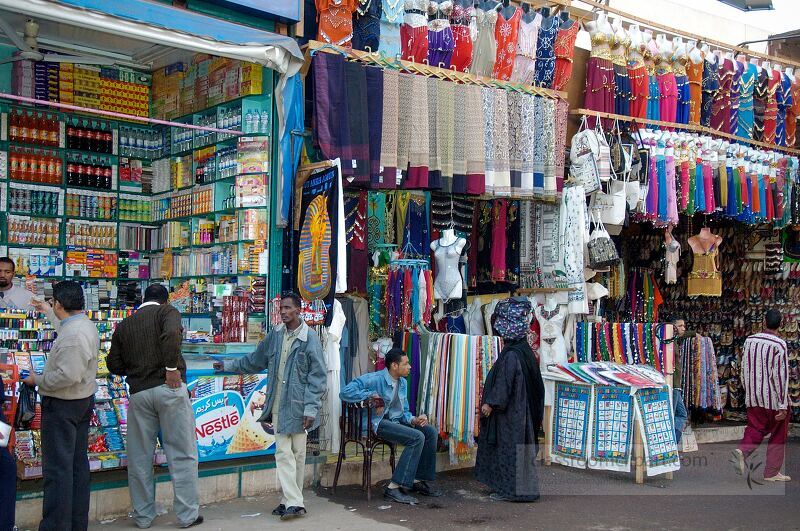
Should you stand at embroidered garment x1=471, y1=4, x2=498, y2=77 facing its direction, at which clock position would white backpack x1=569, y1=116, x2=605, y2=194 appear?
The white backpack is roughly at 8 o'clock from the embroidered garment.

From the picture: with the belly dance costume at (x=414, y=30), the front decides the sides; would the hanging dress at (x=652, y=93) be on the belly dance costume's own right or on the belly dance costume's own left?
on the belly dance costume's own left

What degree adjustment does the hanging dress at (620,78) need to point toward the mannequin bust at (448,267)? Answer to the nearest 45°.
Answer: approximately 45° to its right

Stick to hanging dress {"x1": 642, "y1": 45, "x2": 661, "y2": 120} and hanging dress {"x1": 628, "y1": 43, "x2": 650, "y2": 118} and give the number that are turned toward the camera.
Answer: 2

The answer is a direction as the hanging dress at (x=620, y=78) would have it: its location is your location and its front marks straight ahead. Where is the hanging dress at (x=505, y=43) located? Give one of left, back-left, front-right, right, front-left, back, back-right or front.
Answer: front-right

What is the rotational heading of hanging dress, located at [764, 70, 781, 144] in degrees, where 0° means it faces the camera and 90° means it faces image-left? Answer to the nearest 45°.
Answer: approximately 45°

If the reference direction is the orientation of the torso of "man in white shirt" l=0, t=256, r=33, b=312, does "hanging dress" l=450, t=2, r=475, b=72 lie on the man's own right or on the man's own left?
on the man's own left
